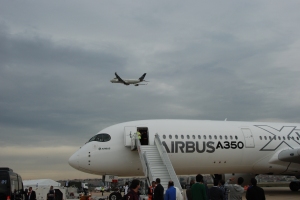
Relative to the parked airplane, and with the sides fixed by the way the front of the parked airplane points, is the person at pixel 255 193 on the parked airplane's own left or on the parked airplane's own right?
on the parked airplane's own left

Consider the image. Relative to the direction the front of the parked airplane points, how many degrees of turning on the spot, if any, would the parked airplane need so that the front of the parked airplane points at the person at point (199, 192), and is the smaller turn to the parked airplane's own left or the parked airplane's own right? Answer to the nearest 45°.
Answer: approximately 90° to the parked airplane's own left

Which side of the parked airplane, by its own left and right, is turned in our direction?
left
